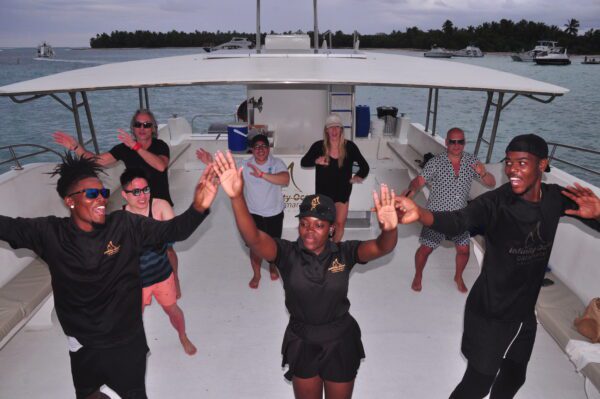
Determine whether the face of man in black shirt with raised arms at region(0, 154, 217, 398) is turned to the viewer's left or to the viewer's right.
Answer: to the viewer's right

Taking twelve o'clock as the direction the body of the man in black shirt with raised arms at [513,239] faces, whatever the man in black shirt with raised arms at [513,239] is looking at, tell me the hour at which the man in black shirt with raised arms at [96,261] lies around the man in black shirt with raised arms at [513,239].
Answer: the man in black shirt with raised arms at [96,261] is roughly at 2 o'clock from the man in black shirt with raised arms at [513,239].

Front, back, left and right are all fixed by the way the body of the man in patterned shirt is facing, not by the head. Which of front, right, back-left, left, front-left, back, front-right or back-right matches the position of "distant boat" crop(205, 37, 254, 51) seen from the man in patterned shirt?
back-right

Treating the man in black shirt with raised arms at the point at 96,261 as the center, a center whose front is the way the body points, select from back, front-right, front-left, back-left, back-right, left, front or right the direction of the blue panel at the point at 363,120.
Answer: back-left

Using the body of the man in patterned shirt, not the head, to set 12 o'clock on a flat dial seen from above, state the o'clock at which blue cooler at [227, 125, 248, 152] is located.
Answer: The blue cooler is roughly at 4 o'clock from the man in patterned shirt.

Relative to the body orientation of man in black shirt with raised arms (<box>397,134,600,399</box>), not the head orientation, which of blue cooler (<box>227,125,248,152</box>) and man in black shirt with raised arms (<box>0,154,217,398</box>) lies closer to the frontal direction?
the man in black shirt with raised arms

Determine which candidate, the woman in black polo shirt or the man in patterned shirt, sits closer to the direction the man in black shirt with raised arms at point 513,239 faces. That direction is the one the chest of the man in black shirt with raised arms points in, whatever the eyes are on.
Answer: the woman in black polo shirt

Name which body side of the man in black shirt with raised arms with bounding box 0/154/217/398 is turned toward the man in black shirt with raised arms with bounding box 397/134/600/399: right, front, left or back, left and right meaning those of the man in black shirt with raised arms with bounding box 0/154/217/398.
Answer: left

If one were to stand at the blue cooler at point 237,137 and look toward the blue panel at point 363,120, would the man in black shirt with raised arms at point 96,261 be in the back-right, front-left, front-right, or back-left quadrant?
back-right

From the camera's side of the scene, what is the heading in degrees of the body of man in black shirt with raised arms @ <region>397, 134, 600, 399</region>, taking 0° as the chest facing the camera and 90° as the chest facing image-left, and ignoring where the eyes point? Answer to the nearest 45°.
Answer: approximately 0°
